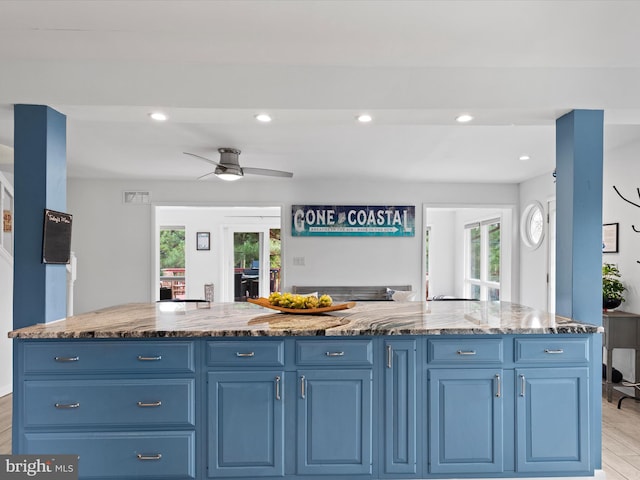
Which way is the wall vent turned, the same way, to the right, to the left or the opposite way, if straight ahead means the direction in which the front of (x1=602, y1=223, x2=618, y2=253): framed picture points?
to the left

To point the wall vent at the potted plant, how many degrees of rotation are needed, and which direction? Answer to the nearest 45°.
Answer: approximately 45° to its left

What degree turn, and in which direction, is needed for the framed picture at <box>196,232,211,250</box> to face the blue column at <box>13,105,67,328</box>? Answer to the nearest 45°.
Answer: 0° — it already faces it

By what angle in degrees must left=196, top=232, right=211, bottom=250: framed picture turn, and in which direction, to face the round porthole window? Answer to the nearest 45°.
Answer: approximately 45° to its left

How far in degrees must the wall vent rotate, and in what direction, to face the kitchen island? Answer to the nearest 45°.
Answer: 0° — it already faces it

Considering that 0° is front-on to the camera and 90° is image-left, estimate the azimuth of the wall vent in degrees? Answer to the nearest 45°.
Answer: approximately 0°

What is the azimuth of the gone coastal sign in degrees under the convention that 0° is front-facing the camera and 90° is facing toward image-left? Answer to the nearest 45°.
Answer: approximately 0°

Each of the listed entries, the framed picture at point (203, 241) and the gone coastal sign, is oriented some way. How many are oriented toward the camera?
2

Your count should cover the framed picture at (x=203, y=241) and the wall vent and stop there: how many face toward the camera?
2

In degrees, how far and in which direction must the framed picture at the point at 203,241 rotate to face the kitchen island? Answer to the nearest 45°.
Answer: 0° — it already faces it
